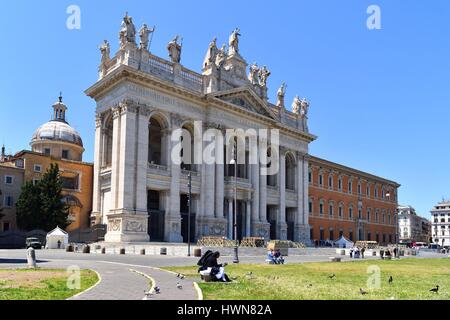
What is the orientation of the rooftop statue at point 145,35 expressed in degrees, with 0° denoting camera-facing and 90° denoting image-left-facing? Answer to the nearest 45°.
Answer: approximately 315°

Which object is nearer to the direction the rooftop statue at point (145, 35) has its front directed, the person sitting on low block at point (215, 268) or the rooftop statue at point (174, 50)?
the person sitting on low block

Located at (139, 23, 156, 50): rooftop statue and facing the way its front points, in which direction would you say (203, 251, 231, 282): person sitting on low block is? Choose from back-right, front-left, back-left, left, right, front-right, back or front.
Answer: front-right

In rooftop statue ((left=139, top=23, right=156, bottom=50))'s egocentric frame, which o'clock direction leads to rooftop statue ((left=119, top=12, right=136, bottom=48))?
rooftop statue ((left=119, top=12, right=136, bottom=48)) is roughly at 4 o'clock from rooftop statue ((left=139, top=23, right=156, bottom=50)).

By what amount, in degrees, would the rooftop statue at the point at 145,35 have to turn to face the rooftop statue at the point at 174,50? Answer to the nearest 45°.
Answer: approximately 90° to its left

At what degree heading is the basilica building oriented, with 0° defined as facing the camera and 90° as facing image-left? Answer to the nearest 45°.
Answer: approximately 315°

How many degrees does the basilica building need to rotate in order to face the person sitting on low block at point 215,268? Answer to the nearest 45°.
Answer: approximately 45° to its right
